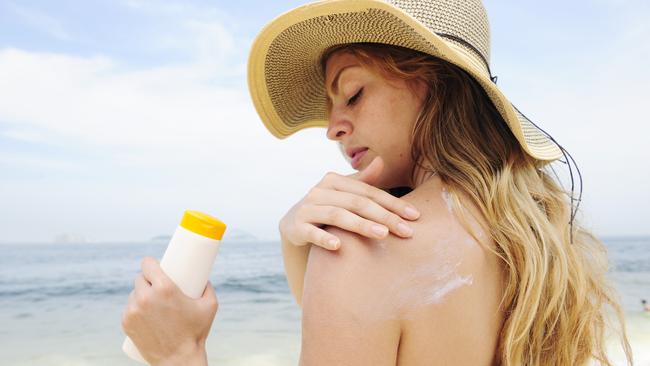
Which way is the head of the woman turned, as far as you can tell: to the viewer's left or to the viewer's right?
to the viewer's left

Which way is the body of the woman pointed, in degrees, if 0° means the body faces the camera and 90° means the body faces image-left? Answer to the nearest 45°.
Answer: approximately 135°
